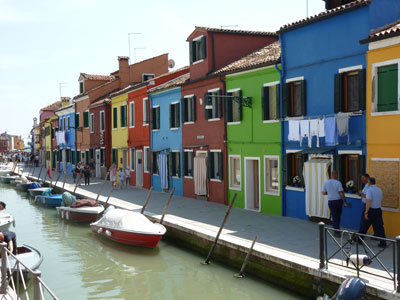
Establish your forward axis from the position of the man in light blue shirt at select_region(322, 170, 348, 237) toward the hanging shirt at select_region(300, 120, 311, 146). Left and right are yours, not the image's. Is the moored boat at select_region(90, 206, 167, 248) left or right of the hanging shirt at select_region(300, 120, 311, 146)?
left

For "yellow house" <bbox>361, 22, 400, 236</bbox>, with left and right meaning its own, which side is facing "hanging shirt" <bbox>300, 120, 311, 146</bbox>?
right

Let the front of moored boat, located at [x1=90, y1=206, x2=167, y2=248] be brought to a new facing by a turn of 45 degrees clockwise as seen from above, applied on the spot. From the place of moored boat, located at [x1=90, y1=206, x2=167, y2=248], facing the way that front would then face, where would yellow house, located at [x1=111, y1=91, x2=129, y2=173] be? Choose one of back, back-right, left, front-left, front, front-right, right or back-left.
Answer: back

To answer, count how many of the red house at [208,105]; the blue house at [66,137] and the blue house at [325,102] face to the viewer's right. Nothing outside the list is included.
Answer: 0

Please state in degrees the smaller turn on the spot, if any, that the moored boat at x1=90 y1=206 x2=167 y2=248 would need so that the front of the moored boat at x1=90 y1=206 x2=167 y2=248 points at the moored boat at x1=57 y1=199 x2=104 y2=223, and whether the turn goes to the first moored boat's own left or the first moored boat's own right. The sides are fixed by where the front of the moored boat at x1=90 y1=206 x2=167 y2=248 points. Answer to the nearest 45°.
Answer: approximately 135° to the first moored boat's own left

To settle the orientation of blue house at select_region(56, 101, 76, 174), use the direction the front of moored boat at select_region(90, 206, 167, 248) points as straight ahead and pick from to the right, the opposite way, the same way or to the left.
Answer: to the right

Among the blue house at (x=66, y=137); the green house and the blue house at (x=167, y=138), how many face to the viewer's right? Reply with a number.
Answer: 0

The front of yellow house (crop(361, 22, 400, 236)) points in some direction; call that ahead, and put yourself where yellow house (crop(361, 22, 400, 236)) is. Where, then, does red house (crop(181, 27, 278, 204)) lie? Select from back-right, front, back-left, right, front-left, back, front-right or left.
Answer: right

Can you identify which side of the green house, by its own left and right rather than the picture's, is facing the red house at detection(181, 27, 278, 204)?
right

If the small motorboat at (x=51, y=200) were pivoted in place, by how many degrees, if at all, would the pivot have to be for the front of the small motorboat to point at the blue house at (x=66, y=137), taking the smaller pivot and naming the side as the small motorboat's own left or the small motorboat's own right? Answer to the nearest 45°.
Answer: approximately 135° to the small motorboat's own left

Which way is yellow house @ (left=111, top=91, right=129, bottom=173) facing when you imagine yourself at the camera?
facing the viewer and to the left of the viewer

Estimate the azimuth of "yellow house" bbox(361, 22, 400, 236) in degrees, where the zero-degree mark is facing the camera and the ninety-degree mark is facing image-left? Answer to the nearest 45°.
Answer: approximately 45°

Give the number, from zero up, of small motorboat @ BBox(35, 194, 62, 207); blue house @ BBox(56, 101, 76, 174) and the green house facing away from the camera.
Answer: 0

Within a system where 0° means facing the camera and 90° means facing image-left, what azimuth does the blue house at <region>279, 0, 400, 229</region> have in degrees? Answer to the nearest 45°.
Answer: approximately 45°

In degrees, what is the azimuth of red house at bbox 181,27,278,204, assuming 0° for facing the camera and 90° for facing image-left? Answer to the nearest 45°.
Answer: approximately 45°

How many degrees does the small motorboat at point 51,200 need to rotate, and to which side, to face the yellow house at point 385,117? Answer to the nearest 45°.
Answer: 0° — it already faces it

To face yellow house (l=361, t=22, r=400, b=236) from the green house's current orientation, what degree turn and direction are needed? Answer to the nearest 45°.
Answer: approximately 90° to its left
